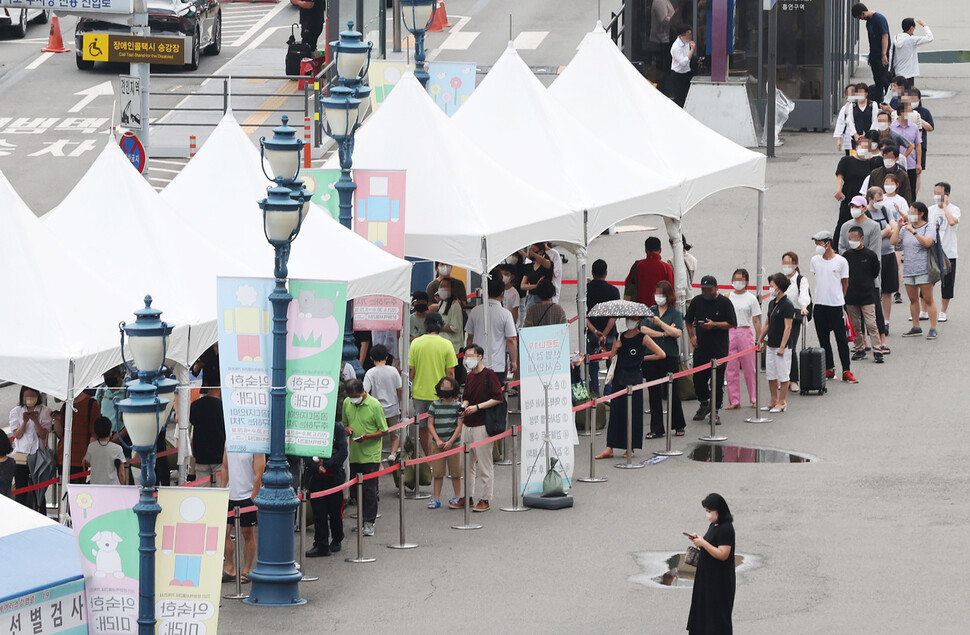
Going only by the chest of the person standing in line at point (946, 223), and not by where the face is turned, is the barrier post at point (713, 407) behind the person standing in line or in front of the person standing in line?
in front

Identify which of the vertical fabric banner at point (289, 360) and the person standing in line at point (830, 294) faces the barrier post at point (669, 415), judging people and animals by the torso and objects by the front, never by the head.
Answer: the person standing in line

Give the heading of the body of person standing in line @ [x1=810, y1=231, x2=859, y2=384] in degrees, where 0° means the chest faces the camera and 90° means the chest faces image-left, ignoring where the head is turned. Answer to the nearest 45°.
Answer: approximately 45°

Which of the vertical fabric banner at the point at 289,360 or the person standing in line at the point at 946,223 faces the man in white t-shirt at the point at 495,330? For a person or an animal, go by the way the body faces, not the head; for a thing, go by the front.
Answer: the person standing in line
